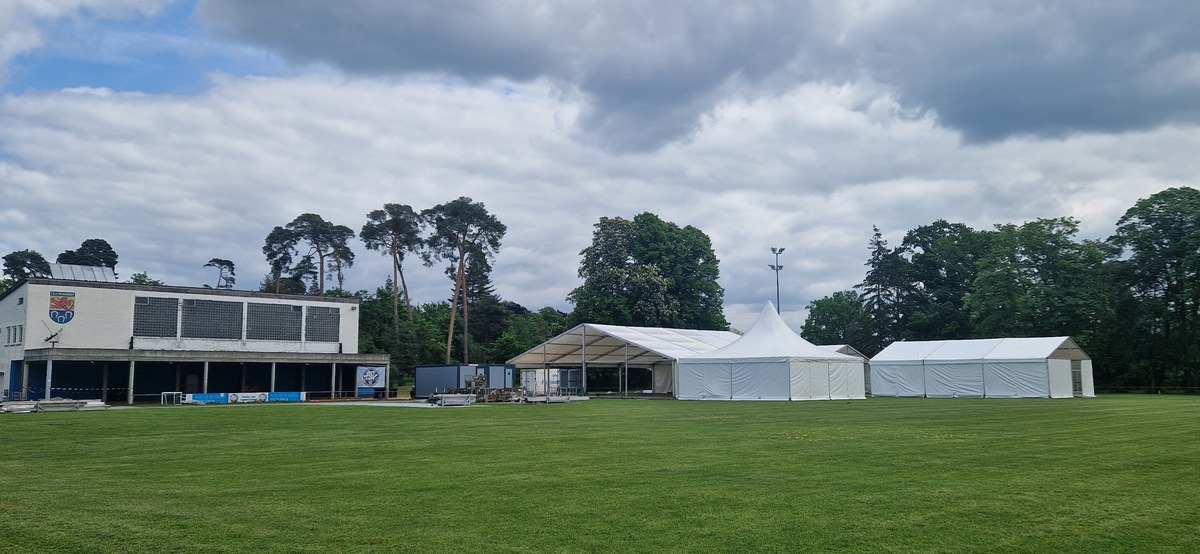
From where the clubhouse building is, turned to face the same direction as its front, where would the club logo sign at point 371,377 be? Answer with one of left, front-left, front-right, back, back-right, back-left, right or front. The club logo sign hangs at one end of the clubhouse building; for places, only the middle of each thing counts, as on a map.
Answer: left

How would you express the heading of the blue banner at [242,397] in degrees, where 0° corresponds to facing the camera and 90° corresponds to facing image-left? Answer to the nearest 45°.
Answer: approximately 0°

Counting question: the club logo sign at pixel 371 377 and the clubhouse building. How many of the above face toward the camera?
2

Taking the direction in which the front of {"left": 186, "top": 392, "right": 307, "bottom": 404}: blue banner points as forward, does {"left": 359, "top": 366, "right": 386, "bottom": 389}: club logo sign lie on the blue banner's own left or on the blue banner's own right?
on the blue banner's own left

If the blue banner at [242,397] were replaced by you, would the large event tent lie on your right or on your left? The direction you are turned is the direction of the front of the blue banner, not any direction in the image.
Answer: on your left

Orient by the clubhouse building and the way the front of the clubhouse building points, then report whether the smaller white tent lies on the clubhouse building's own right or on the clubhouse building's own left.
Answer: on the clubhouse building's own left
